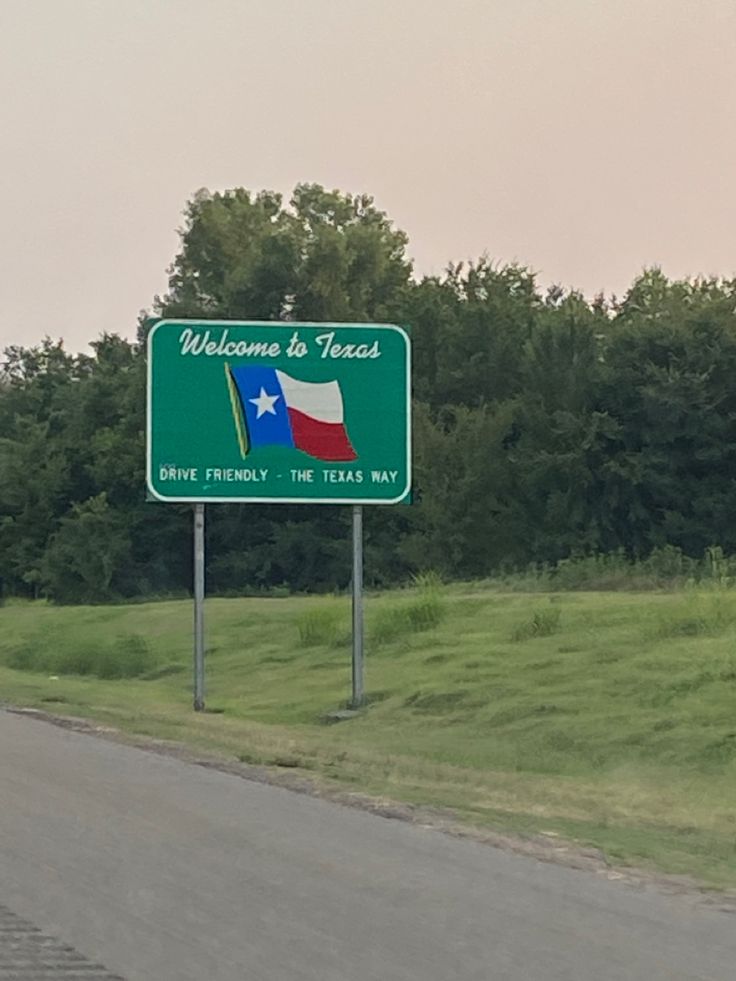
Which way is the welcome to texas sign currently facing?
toward the camera
